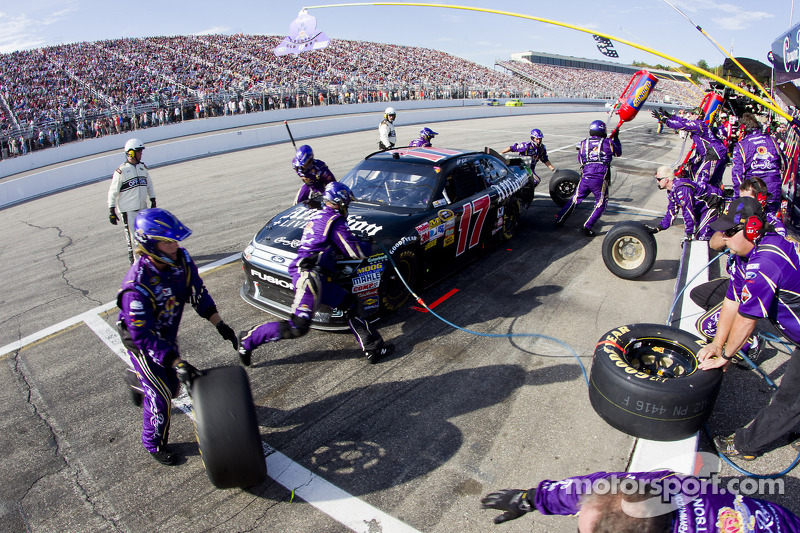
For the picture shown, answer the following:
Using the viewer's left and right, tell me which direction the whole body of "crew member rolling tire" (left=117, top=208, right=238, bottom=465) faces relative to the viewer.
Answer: facing the viewer and to the right of the viewer

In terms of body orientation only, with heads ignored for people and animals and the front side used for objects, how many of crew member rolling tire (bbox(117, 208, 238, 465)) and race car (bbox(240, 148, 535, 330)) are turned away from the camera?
0

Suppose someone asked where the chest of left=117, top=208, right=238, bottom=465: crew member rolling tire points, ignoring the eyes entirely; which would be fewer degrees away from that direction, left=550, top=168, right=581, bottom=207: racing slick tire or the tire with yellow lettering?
the tire with yellow lettering

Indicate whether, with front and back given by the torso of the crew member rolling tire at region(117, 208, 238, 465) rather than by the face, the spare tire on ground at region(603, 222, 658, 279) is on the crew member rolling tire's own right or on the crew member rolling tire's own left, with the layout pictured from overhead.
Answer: on the crew member rolling tire's own left

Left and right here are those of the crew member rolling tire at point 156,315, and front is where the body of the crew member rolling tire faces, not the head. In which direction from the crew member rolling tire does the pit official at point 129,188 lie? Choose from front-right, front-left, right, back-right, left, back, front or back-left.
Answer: back-left

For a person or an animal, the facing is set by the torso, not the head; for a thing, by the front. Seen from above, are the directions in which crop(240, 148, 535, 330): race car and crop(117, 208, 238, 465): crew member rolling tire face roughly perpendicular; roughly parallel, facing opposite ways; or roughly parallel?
roughly perpendicular

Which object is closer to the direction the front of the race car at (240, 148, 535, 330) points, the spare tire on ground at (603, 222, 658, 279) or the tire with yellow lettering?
the tire with yellow lettering

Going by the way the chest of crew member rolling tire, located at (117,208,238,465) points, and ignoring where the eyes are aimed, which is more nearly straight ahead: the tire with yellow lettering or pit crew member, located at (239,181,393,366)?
the tire with yellow lettering

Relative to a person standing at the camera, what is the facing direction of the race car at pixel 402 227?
facing the viewer and to the left of the viewer

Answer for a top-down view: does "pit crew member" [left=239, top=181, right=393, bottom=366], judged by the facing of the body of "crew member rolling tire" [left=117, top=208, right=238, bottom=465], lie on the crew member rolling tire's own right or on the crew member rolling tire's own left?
on the crew member rolling tire's own left
